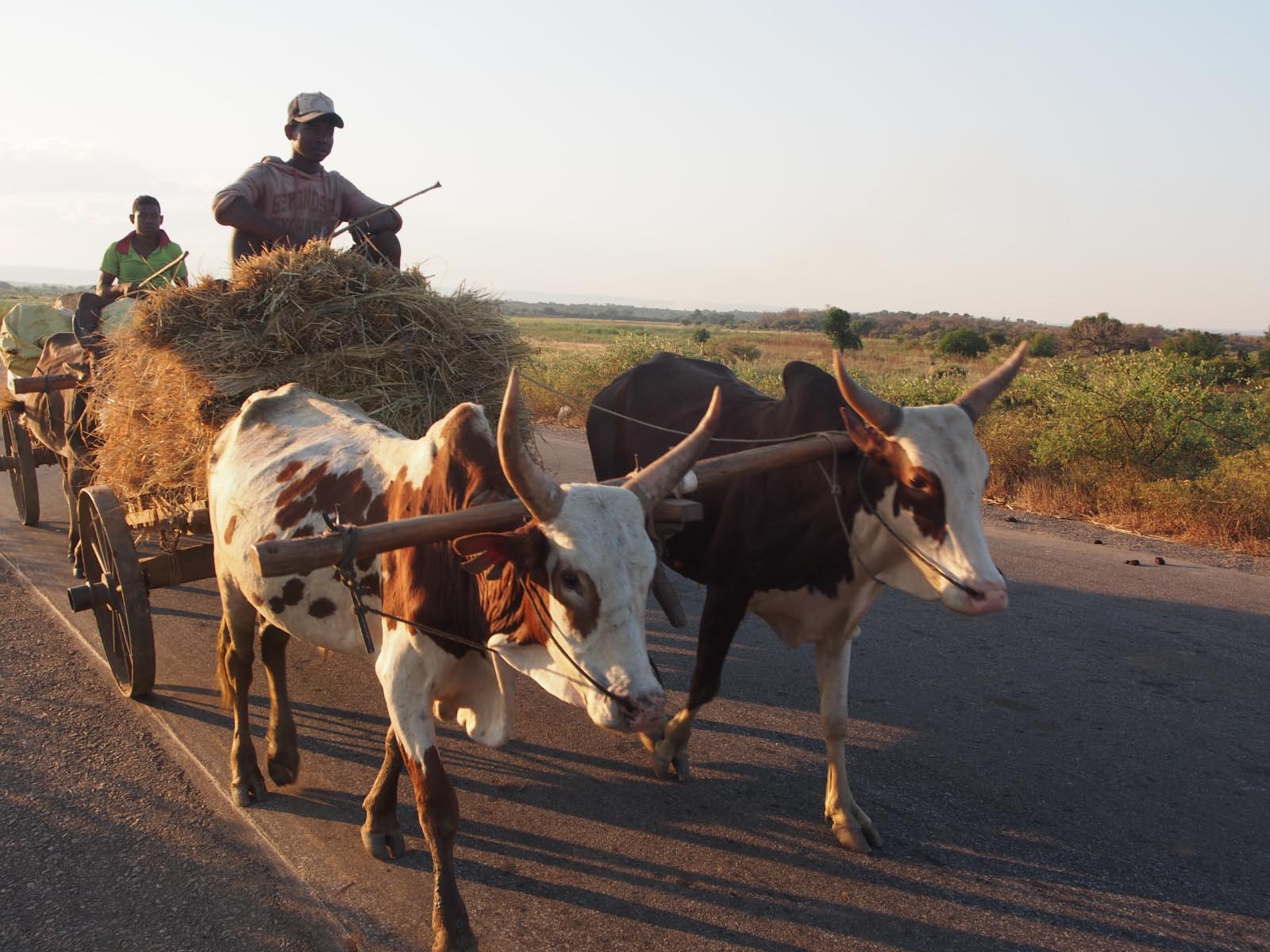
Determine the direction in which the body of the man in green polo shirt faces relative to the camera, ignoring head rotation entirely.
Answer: toward the camera

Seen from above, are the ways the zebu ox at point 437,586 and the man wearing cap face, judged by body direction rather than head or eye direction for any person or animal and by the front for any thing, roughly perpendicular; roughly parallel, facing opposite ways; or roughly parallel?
roughly parallel

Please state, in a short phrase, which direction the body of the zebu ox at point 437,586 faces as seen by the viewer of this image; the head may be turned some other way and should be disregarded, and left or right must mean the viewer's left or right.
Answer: facing the viewer and to the right of the viewer

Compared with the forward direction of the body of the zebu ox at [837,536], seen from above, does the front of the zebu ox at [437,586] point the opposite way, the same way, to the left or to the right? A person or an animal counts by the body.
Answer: the same way

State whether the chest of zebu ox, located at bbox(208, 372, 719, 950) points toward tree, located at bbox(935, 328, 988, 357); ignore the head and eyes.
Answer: no

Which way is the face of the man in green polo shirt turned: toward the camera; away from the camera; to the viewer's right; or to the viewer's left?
toward the camera

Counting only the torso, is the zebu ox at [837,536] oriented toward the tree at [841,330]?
no

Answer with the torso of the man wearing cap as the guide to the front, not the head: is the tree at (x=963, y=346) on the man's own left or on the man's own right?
on the man's own left

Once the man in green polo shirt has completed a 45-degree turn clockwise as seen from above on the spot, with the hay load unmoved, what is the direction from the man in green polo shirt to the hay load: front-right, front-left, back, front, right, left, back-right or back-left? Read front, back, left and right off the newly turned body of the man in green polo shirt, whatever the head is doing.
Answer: front-left

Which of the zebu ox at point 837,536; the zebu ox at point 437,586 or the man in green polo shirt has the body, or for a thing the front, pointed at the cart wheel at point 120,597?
the man in green polo shirt

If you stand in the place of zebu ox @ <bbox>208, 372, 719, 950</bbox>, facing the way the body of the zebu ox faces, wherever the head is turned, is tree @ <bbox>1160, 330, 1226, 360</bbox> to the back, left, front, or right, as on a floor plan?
left

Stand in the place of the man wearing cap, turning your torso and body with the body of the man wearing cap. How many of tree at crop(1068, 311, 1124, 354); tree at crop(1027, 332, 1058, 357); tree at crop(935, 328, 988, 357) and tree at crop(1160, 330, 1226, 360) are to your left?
4

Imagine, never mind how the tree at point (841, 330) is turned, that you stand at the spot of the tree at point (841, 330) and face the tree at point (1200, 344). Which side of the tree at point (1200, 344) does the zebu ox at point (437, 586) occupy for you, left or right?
right

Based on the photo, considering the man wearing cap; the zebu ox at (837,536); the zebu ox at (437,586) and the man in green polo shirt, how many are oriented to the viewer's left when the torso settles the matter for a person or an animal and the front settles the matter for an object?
0

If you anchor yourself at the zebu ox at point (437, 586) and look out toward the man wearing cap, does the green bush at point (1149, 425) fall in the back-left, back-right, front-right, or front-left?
front-right

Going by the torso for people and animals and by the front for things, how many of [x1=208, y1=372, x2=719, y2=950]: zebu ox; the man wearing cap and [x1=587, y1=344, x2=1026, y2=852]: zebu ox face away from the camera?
0
